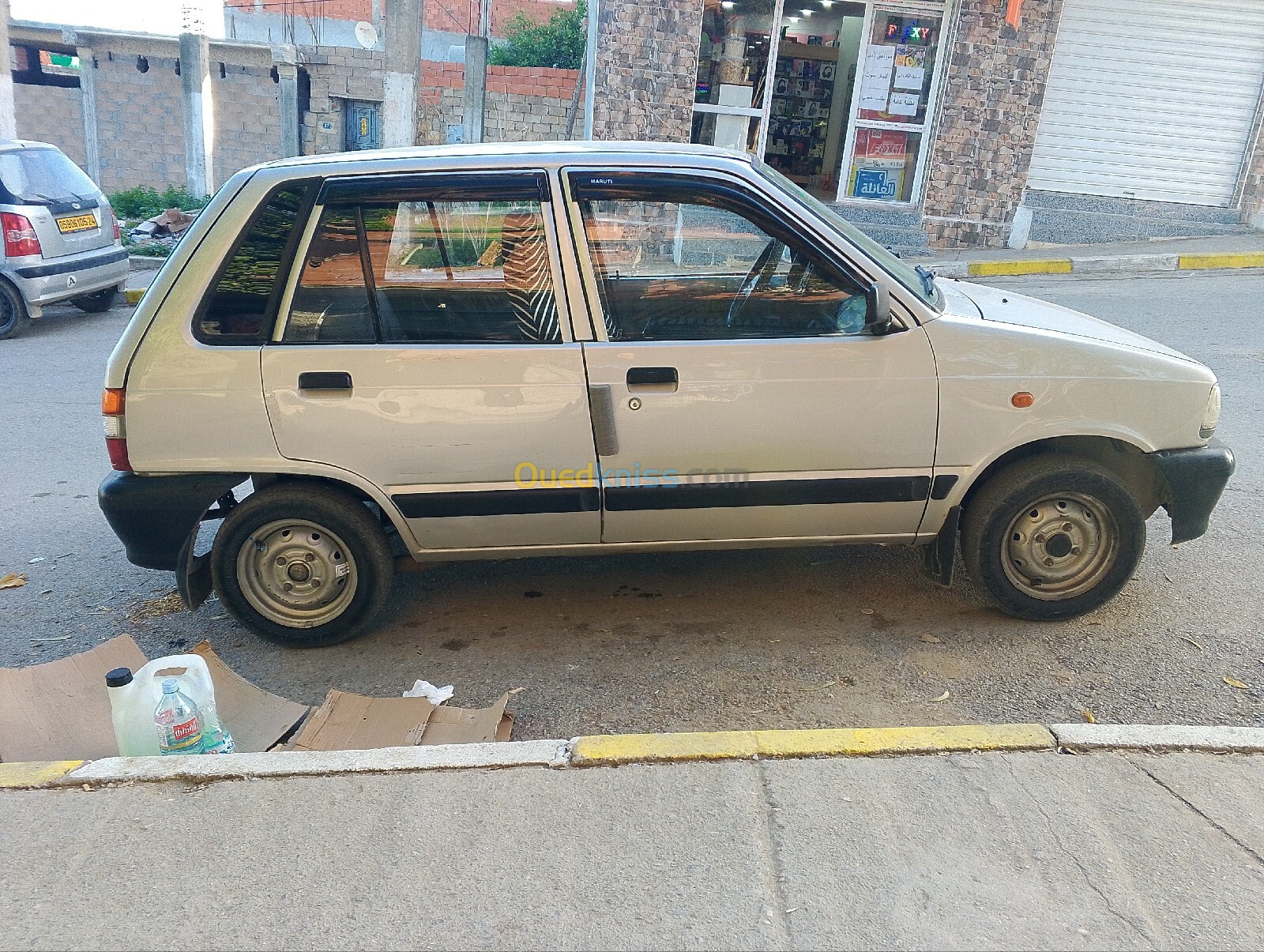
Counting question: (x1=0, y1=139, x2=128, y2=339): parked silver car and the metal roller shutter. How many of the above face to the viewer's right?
0

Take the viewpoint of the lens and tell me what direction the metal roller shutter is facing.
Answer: facing the viewer

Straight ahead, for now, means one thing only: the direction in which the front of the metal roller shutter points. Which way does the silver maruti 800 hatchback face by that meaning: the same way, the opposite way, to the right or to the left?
to the left

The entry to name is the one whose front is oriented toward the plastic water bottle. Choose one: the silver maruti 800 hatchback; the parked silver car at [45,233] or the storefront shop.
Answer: the storefront shop

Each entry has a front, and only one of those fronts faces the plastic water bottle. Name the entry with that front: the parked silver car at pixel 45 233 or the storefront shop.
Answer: the storefront shop

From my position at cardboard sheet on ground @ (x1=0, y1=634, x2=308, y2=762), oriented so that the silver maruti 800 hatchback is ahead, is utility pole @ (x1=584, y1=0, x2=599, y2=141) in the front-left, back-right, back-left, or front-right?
front-left

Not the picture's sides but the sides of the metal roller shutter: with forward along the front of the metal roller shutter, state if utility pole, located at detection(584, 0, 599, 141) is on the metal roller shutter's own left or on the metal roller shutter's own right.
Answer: on the metal roller shutter's own right

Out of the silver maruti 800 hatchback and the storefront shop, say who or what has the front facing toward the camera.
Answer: the storefront shop

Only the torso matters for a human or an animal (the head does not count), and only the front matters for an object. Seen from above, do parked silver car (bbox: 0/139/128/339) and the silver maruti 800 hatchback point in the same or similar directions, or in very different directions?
very different directions

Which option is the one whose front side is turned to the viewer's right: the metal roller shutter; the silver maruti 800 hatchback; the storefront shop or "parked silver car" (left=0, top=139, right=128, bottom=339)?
the silver maruti 800 hatchback

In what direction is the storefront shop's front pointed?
toward the camera

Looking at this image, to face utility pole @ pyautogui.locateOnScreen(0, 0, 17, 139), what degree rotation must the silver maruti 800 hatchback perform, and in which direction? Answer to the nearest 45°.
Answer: approximately 135° to its left

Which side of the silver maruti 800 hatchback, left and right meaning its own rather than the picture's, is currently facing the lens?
right

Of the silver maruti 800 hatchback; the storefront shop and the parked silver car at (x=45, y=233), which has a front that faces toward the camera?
the storefront shop

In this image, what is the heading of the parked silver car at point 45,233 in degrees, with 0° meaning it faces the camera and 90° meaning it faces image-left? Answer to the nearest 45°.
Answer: approximately 135°

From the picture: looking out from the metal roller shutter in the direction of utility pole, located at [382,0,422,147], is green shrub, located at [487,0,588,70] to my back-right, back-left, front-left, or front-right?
front-right

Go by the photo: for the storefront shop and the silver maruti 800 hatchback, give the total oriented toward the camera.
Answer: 1

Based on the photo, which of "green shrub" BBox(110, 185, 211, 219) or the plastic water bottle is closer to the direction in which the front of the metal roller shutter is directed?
the plastic water bottle

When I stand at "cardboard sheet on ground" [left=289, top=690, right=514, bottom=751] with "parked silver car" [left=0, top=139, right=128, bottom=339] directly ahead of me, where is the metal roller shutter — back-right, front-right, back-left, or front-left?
front-right
